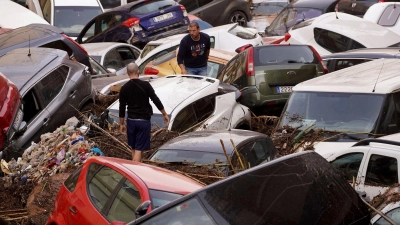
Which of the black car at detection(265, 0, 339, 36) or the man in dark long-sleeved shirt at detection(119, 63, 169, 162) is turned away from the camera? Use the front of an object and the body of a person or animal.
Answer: the man in dark long-sleeved shirt

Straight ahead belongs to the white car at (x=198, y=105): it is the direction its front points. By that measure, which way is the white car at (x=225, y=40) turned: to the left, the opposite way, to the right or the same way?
the same way

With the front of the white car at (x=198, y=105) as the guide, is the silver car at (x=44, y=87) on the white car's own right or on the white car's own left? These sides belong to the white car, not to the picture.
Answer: on the white car's own right

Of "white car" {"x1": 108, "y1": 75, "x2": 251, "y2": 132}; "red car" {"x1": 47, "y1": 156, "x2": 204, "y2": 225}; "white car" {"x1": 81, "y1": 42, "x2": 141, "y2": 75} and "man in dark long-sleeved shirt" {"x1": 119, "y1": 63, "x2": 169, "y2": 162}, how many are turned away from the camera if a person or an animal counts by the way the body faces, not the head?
1

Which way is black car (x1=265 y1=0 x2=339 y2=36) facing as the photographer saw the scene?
facing the viewer and to the left of the viewer

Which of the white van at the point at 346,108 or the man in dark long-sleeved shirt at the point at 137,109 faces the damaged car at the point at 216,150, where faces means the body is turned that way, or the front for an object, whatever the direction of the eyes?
the white van

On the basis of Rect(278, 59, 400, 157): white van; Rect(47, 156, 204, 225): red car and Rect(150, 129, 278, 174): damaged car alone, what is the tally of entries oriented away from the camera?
0

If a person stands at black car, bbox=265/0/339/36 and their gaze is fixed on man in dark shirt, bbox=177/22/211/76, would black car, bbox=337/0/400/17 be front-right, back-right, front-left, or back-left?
back-left

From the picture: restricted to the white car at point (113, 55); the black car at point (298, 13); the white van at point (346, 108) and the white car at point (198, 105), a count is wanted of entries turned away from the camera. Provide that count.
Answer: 0
